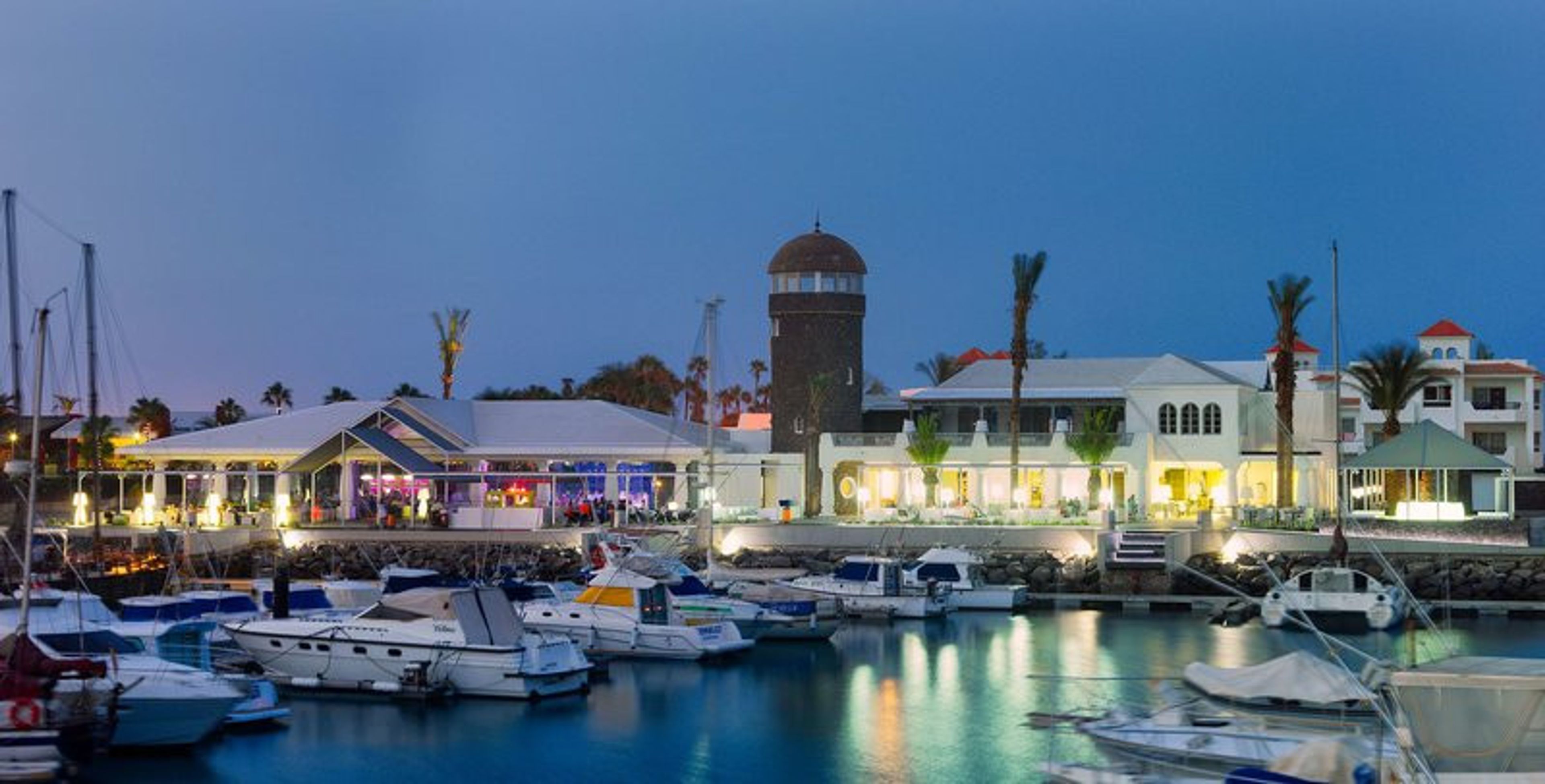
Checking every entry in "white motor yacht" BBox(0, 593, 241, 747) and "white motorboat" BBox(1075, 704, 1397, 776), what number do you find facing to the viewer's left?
1

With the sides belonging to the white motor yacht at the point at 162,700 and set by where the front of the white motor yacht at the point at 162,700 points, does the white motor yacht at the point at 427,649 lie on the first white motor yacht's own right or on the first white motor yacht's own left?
on the first white motor yacht's own left

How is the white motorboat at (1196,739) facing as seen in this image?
to the viewer's left

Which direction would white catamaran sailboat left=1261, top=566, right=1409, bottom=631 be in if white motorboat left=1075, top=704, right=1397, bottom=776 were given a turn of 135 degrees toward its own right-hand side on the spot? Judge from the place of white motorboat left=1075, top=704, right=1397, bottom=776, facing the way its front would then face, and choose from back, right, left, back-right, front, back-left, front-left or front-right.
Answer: front-left

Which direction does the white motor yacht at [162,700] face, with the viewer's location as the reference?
facing to the right of the viewer

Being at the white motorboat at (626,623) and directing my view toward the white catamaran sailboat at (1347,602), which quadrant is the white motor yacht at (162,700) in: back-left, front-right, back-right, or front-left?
back-right

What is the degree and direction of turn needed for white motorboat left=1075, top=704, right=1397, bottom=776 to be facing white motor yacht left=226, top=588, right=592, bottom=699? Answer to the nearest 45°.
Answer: approximately 45° to its right

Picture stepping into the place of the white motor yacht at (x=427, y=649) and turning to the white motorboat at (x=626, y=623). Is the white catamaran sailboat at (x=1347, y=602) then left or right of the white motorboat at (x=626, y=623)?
right

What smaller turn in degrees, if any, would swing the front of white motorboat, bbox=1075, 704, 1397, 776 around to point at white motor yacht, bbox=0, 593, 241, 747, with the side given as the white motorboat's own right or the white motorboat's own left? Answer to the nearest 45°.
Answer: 0° — it already faces it
